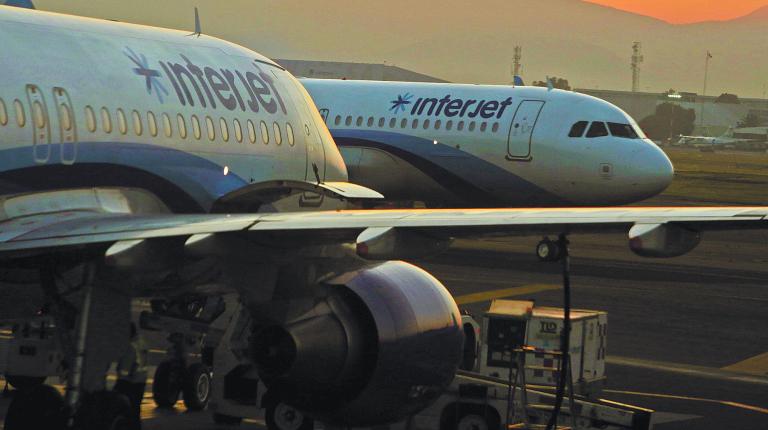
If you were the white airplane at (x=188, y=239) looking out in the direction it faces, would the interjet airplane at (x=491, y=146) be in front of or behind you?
in front

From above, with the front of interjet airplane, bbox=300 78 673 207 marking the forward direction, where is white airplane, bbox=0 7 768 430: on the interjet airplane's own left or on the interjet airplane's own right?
on the interjet airplane's own right

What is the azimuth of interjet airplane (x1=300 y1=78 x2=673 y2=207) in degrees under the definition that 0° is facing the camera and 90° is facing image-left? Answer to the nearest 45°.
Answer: approximately 270°

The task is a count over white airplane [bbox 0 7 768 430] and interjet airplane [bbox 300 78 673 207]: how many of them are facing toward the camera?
0
